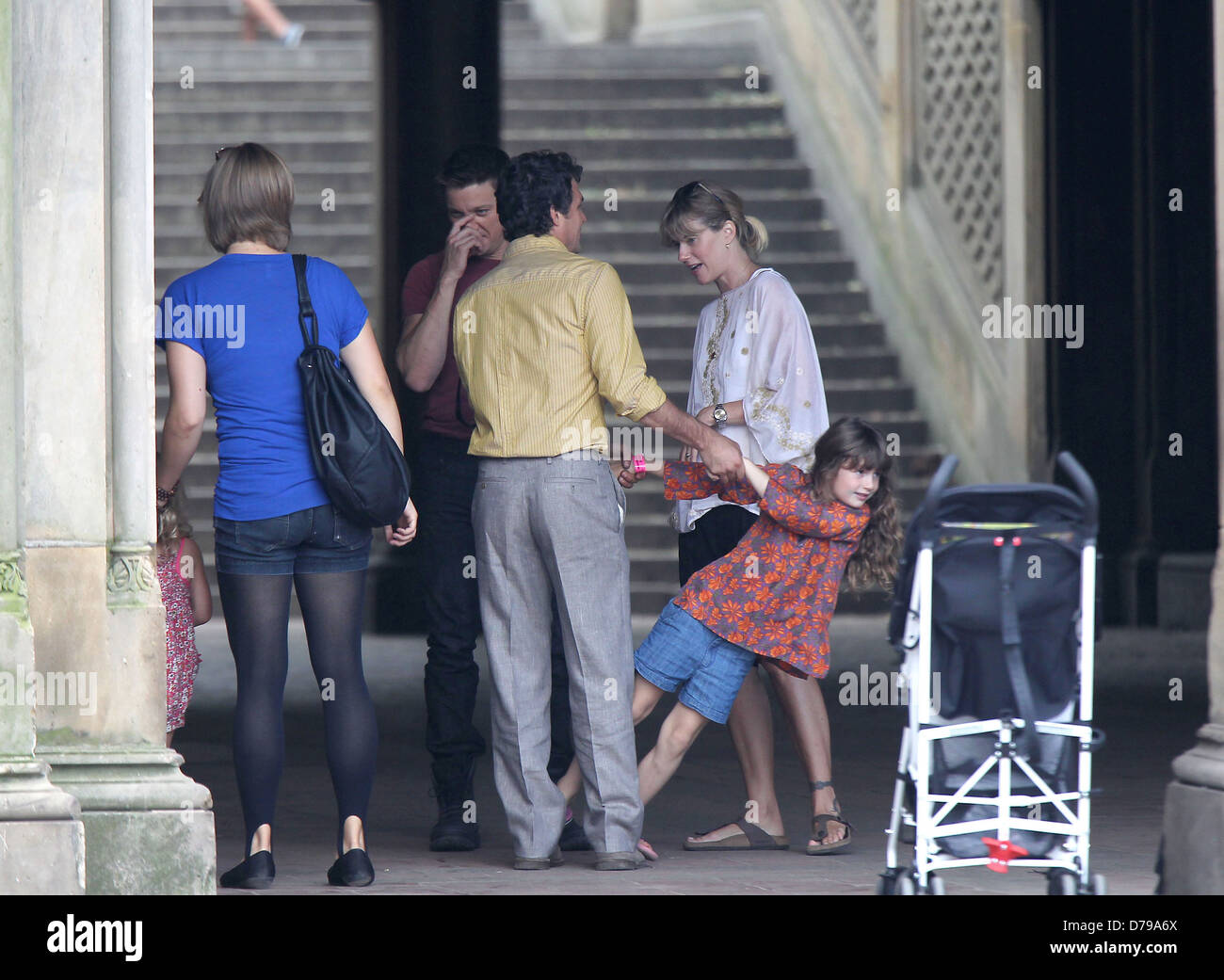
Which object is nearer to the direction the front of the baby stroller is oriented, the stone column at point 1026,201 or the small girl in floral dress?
the stone column

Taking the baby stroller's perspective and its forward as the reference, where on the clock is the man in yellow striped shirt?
The man in yellow striped shirt is roughly at 10 o'clock from the baby stroller.

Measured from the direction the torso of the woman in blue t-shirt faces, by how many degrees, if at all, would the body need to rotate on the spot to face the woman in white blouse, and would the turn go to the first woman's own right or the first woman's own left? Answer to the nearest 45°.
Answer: approximately 90° to the first woman's own right

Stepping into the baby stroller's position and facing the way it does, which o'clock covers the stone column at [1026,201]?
The stone column is roughly at 12 o'clock from the baby stroller.

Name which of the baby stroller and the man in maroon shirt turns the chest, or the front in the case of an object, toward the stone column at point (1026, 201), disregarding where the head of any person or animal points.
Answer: the baby stroller

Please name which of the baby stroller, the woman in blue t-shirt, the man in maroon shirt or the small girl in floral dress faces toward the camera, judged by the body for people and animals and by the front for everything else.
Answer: the man in maroon shirt

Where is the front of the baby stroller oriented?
away from the camera

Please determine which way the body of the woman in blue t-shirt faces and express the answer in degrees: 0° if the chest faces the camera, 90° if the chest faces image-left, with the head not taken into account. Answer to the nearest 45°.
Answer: approximately 180°

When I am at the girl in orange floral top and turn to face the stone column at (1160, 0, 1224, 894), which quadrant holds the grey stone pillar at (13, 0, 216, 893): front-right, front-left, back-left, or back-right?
back-right

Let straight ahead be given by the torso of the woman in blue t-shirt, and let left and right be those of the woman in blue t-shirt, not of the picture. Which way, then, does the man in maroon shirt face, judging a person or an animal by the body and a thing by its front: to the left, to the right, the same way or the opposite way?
the opposite way

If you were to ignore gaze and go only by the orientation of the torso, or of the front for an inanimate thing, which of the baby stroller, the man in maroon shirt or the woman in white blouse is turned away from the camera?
the baby stroller
